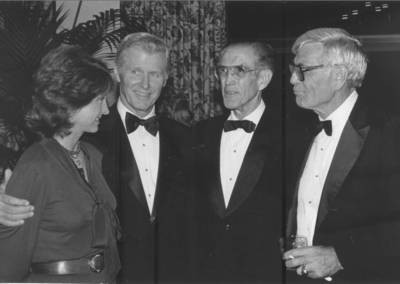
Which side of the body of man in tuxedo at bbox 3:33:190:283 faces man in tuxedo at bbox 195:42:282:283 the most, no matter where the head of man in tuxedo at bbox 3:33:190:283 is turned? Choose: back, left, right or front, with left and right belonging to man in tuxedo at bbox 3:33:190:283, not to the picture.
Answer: left

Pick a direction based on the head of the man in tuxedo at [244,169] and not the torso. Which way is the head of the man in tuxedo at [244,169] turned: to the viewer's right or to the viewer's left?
to the viewer's left

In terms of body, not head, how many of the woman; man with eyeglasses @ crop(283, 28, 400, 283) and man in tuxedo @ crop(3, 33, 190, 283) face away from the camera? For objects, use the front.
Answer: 0

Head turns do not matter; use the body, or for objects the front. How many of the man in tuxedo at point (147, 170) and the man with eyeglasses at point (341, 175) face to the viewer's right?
0

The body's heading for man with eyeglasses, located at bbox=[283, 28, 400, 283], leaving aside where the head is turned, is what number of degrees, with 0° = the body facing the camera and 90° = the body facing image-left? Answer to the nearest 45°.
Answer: approximately 45°

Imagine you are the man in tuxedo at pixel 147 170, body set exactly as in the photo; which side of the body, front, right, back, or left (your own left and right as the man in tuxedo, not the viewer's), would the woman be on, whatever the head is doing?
right

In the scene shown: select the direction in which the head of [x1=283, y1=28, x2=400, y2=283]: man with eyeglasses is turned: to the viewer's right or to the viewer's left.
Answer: to the viewer's left

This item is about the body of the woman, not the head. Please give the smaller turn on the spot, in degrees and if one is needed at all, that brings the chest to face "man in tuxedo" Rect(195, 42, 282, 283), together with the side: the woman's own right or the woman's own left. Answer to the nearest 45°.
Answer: approximately 45° to the woman's own left

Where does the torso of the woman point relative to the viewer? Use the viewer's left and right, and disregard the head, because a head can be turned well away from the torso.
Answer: facing the viewer and to the right of the viewer

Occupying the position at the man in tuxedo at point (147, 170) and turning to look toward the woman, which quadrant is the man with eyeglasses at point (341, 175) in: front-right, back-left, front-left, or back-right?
back-left

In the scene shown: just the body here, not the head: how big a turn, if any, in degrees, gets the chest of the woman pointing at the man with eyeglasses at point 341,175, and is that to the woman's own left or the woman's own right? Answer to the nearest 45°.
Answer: approximately 45° to the woman's own left

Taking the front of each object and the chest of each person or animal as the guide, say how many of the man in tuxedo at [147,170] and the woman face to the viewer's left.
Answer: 0

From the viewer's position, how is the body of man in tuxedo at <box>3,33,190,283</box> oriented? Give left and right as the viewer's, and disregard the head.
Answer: facing the viewer

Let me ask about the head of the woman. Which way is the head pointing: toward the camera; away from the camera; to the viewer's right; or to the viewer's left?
to the viewer's right

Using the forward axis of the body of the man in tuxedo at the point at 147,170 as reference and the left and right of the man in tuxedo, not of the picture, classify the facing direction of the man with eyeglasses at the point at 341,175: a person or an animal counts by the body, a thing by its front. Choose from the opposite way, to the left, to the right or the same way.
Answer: to the right

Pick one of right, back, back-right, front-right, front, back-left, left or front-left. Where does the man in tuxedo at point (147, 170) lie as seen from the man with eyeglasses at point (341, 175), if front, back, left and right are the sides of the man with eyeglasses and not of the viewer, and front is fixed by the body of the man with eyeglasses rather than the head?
front-right
